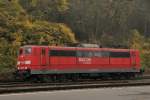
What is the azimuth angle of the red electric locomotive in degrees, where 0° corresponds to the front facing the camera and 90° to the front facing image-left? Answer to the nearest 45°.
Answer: approximately 45°
